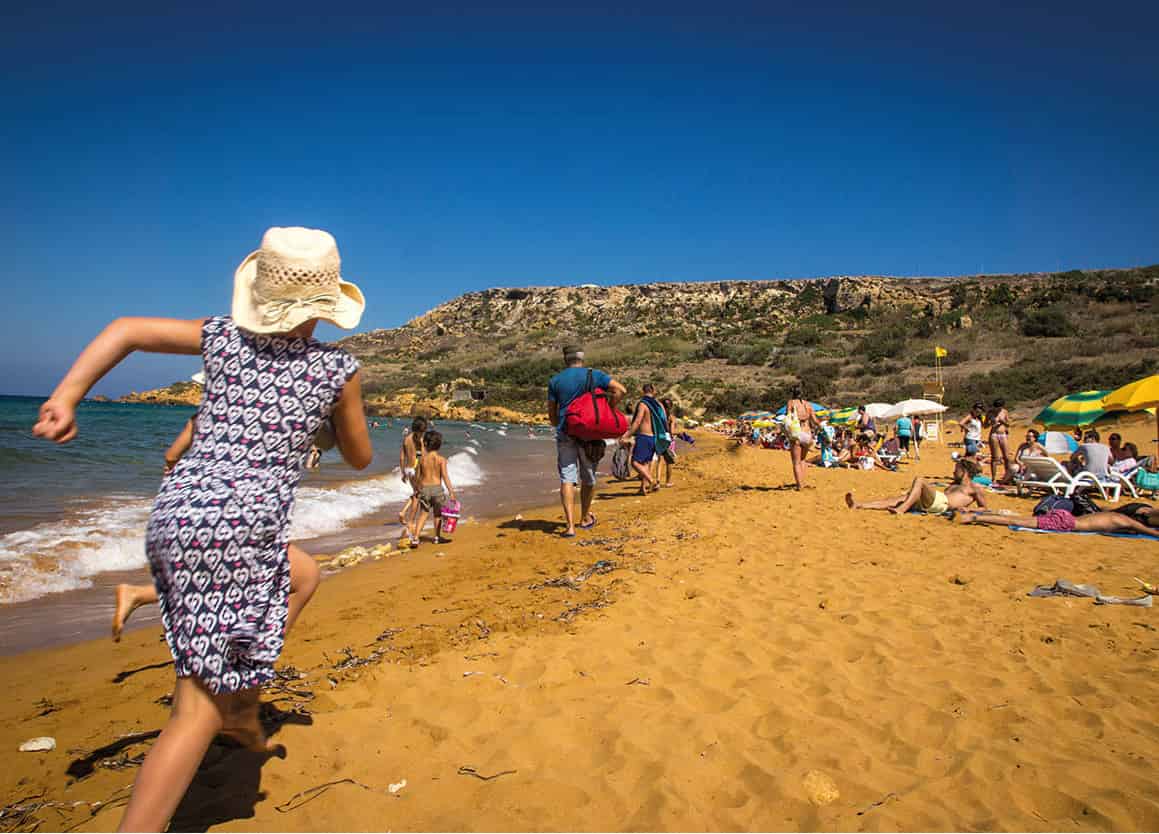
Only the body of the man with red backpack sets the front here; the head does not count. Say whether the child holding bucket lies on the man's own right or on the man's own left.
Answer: on the man's own left

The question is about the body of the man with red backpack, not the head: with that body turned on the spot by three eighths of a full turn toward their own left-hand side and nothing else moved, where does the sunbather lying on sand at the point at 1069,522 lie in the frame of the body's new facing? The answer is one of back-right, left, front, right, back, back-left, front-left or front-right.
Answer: back-left

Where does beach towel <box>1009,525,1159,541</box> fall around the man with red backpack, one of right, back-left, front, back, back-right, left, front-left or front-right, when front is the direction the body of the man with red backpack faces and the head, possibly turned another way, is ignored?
right

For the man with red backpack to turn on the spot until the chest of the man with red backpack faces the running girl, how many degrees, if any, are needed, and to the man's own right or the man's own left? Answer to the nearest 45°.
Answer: approximately 180°

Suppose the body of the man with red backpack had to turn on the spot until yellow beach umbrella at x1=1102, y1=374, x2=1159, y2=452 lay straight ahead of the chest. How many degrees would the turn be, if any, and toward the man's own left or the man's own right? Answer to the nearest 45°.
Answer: approximately 45° to the man's own right

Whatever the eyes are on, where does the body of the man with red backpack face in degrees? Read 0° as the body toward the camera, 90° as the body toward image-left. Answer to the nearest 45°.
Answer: approximately 180°
